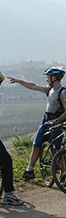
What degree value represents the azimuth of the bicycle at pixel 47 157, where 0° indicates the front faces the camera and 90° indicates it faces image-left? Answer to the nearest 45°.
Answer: approximately 45°

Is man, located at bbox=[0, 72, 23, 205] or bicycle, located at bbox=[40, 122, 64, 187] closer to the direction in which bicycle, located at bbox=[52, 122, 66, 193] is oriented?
the man
